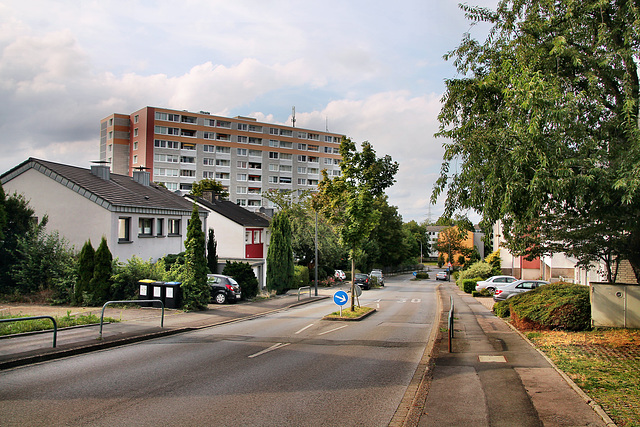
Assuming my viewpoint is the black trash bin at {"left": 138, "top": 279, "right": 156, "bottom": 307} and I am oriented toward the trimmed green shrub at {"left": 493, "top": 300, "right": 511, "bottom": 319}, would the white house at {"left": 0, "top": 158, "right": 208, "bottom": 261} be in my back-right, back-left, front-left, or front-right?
back-left

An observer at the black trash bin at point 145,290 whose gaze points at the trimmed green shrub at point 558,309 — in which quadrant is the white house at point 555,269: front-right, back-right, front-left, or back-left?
front-left

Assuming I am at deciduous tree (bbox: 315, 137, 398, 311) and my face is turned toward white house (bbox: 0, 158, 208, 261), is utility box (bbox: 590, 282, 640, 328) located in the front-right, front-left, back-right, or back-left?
back-left

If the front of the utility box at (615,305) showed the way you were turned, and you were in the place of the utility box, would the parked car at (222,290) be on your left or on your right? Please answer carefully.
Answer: on your right

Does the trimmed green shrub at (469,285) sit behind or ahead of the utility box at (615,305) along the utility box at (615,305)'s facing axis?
behind

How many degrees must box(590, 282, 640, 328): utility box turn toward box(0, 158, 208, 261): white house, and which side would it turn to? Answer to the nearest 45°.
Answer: approximately 90° to its right

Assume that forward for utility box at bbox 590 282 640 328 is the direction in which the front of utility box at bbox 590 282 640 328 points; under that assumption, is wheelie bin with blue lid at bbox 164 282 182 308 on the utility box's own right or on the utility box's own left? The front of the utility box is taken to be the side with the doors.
on the utility box's own right
